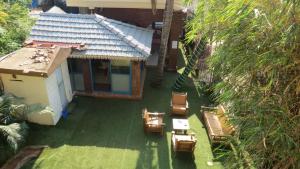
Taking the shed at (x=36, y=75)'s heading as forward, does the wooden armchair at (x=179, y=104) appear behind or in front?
in front

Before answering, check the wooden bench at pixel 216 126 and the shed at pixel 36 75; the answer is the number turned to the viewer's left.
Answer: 1

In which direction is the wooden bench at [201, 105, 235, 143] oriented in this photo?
to the viewer's left

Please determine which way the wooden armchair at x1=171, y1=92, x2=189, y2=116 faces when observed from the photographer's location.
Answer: facing the viewer

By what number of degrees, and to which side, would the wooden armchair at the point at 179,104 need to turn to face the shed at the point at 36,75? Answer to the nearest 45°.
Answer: approximately 90° to its right

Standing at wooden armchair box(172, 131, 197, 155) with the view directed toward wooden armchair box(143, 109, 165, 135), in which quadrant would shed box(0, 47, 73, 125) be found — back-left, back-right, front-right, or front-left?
front-left

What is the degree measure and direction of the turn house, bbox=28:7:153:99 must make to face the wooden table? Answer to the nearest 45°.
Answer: approximately 45° to its left

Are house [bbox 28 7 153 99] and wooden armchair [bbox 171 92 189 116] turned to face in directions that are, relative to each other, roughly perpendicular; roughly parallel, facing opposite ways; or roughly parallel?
roughly parallel

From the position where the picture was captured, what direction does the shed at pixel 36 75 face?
facing the viewer and to the right of the viewer

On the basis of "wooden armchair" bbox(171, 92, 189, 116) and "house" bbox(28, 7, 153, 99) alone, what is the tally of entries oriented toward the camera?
2

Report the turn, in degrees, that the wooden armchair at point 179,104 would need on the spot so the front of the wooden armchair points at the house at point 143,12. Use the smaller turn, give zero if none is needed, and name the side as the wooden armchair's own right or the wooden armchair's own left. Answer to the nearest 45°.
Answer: approximately 135° to the wooden armchair's own right

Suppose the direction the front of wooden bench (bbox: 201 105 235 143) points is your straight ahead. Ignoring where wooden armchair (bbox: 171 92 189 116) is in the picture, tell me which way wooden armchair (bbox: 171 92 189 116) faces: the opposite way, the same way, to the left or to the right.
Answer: to the left

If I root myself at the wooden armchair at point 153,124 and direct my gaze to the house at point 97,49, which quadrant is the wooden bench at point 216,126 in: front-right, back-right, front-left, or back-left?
back-right

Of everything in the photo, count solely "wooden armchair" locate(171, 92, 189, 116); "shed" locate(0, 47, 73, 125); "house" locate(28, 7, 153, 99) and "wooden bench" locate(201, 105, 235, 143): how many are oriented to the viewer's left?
1

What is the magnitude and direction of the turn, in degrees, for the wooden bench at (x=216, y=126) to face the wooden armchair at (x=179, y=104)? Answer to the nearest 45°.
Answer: approximately 45° to its right

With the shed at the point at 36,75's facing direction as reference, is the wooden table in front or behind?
in front

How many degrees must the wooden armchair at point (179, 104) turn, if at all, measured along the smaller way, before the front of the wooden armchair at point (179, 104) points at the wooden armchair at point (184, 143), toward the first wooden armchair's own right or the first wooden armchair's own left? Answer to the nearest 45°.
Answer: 0° — it already faces it

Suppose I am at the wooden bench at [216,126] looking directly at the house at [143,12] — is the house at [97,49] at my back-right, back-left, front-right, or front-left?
front-left
